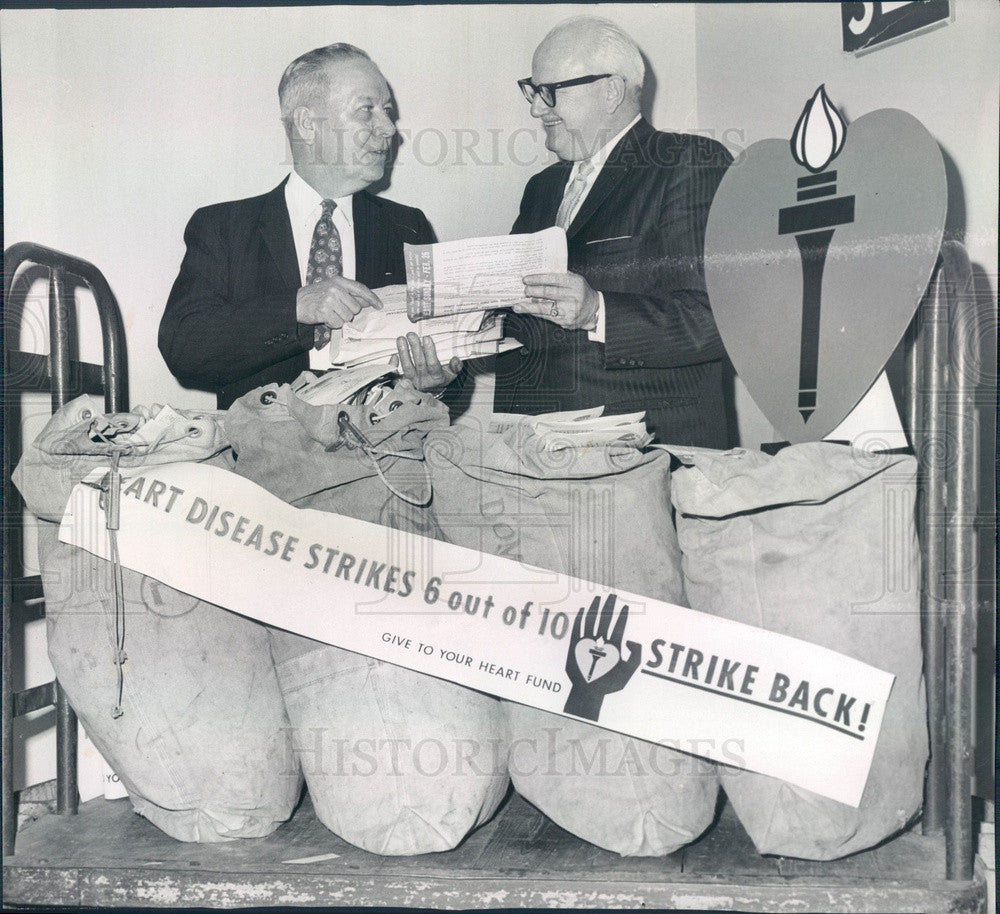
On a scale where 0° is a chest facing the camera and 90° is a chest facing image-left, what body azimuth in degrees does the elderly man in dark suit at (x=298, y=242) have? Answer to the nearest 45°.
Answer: approximately 315°

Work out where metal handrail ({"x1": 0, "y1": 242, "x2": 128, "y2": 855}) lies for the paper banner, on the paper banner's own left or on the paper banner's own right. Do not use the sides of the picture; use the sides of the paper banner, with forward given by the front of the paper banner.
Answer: on the paper banner's own right

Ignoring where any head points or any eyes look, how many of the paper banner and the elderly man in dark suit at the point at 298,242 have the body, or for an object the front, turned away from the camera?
0

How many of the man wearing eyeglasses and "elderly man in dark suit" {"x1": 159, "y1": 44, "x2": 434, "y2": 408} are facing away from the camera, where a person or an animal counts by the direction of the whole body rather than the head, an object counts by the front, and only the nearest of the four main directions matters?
0

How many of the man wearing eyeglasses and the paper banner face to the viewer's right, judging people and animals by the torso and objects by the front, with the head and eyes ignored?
0

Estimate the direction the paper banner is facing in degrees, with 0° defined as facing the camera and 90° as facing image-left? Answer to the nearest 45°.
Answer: approximately 0°

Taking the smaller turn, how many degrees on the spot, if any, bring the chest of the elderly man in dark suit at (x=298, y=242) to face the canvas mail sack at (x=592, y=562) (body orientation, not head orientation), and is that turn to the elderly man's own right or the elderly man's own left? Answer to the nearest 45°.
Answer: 0° — they already face it

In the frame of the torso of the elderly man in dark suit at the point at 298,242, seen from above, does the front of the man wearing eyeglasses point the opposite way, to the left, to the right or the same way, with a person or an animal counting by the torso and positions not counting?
to the right
